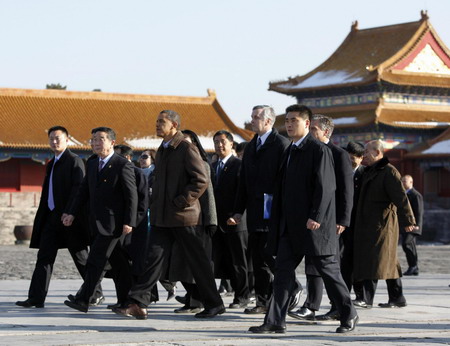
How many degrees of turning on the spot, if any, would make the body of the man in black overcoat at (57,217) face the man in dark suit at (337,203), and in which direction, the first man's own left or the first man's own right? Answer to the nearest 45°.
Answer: approximately 90° to the first man's own left

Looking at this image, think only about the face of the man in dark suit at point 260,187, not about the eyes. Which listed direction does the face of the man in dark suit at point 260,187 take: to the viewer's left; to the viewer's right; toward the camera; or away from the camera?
to the viewer's left

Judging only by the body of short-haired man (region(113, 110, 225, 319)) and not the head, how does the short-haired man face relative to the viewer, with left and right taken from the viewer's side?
facing to the left of the viewer

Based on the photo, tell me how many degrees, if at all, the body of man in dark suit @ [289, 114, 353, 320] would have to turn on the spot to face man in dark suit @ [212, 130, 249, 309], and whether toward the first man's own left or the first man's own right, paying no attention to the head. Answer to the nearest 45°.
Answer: approximately 45° to the first man's own right

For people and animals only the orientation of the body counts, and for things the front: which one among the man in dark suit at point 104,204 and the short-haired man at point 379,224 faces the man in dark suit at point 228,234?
the short-haired man

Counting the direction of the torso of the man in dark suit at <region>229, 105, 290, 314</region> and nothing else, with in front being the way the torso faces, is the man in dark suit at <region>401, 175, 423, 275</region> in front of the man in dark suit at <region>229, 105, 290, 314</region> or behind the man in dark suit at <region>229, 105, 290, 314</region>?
behind

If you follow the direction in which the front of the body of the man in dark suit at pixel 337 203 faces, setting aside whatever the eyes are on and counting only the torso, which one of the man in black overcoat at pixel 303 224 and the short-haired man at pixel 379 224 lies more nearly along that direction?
the man in black overcoat

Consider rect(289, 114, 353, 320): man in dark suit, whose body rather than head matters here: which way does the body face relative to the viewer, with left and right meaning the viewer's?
facing to the left of the viewer

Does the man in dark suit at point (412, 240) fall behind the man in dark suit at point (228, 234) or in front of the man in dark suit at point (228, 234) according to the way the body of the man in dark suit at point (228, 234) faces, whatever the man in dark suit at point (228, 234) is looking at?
behind
